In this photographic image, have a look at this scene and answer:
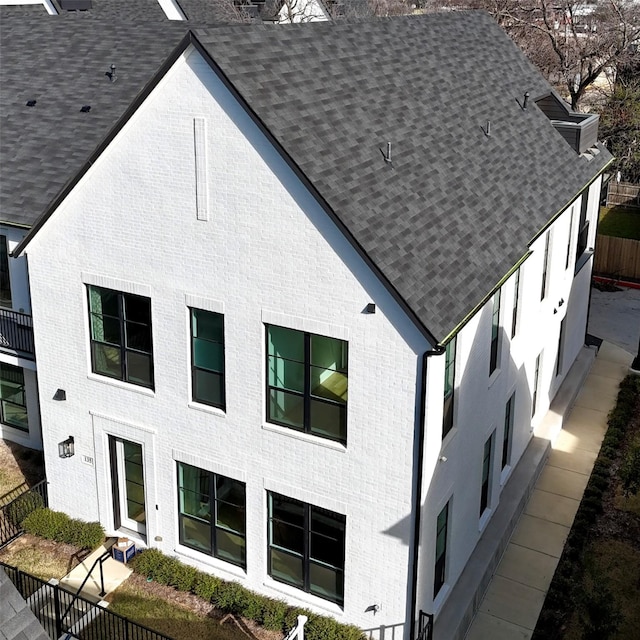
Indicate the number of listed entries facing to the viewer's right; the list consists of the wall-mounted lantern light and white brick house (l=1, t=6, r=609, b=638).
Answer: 0

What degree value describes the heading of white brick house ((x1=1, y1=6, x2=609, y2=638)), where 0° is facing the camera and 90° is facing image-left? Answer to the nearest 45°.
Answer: approximately 45°

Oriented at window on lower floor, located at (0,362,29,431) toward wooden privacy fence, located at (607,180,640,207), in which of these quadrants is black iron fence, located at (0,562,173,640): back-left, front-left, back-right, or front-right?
back-right

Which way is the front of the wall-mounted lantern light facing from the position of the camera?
facing the viewer and to the left of the viewer

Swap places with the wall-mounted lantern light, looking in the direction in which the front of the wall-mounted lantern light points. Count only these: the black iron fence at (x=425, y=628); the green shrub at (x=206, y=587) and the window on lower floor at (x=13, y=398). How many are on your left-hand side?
2

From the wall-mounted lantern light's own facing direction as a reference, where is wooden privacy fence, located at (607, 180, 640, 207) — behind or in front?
behind

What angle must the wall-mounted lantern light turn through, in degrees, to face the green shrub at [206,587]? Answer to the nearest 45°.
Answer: approximately 90° to its left

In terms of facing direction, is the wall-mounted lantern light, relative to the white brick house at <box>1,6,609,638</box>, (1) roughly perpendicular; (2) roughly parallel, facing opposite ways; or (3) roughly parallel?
roughly parallel

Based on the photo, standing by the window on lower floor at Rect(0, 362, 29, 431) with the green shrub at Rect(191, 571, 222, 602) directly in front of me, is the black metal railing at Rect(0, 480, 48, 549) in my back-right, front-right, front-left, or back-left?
front-right

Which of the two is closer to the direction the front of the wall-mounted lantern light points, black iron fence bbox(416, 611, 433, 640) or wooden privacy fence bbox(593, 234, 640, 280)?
the black iron fence
